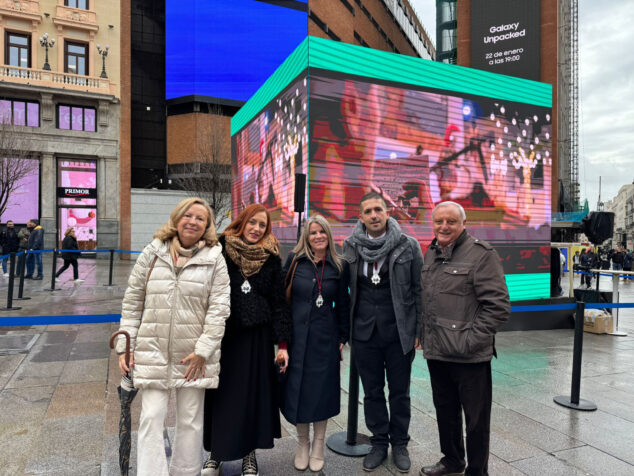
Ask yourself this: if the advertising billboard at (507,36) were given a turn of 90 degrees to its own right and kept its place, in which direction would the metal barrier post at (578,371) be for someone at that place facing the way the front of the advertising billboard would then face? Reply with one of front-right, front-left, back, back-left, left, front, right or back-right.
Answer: back-left

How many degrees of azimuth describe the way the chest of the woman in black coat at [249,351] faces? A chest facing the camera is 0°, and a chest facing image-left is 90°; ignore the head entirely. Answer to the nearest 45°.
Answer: approximately 0°

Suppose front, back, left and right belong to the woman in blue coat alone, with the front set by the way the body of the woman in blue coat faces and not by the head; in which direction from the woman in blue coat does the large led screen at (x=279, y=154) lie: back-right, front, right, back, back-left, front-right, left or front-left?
back
